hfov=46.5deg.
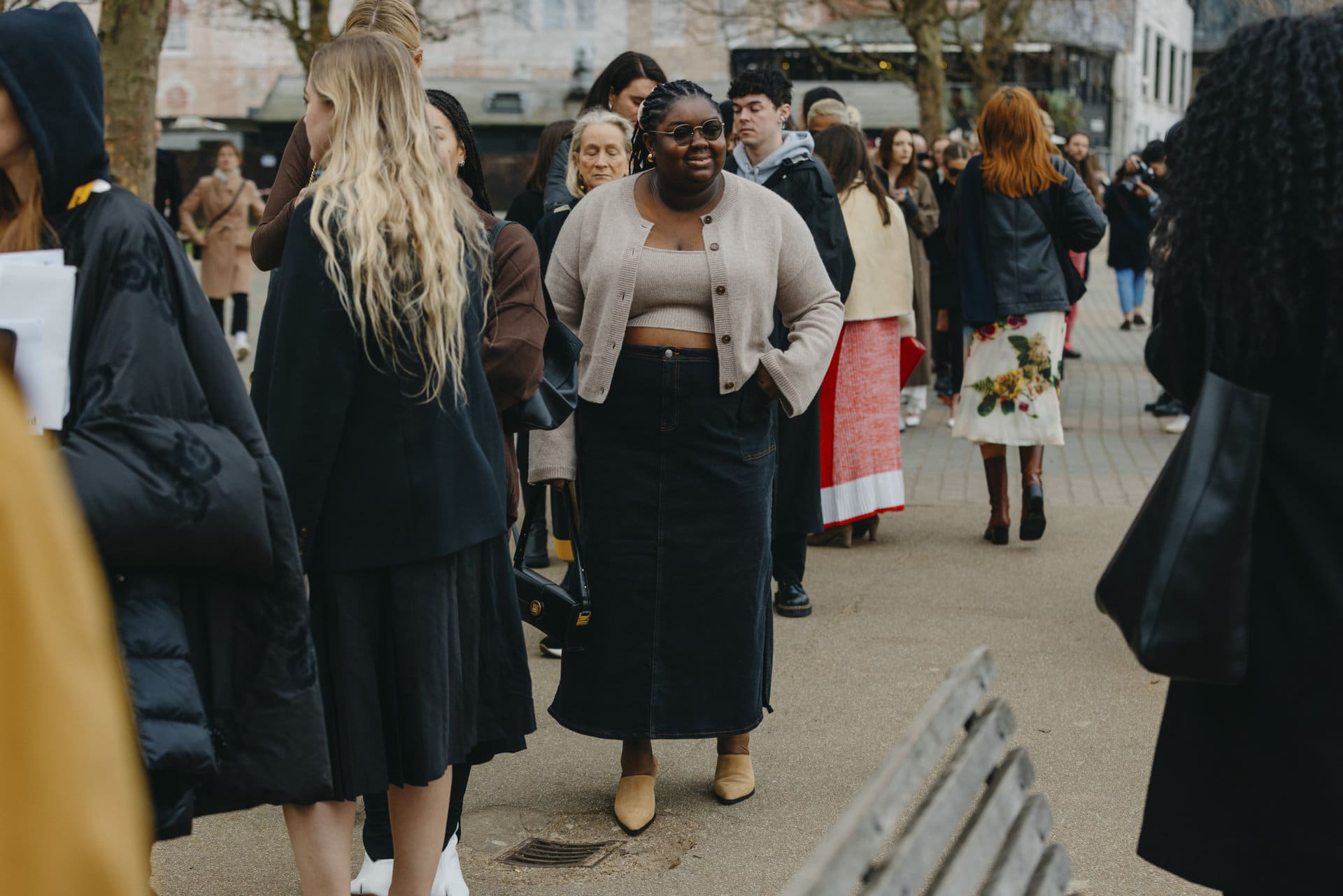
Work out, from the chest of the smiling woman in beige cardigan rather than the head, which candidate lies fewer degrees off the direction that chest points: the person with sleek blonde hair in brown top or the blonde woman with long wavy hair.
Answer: the blonde woman with long wavy hair

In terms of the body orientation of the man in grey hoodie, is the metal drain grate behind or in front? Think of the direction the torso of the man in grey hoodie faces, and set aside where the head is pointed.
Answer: in front

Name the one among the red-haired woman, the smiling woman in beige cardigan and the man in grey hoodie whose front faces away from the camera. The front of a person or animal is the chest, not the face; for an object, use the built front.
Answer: the red-haired woman

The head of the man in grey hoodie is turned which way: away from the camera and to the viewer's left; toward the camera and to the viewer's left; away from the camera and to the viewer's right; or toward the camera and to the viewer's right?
toward the camera and to the viewer's left

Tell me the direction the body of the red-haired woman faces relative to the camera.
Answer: away from the camera

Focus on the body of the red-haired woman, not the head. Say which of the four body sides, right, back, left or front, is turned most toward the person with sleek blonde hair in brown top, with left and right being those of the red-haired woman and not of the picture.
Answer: back

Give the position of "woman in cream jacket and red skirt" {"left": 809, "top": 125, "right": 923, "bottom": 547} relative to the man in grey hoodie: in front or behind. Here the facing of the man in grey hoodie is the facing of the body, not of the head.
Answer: behind

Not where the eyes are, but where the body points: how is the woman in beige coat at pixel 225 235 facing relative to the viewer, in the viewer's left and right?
facing the viewer

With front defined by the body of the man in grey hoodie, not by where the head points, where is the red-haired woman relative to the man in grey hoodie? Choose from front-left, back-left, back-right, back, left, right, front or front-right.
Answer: back

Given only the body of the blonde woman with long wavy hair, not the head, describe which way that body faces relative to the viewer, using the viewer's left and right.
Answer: facing away from the viewer and to the left of the viewer

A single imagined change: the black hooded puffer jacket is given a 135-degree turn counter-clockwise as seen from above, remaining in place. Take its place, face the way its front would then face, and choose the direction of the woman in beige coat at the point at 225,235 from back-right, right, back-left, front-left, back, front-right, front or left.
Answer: back-left

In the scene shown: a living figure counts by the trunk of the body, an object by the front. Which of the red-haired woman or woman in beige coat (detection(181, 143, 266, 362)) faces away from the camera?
the red-haired woman

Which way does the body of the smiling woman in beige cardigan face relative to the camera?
toward the camera

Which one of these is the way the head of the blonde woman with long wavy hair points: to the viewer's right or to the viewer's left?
to the viewer's left

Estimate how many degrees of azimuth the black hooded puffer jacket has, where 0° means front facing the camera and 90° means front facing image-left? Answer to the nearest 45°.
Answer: approximately 90°

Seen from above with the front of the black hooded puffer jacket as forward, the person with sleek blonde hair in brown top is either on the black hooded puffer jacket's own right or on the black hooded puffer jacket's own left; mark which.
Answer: on the black hooded puffer jacket's own right

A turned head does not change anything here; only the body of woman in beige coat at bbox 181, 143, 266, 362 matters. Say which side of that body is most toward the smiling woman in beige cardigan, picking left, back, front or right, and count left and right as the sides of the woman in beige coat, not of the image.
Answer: front

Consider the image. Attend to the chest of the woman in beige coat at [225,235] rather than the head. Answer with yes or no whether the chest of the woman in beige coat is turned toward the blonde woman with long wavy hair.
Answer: yes

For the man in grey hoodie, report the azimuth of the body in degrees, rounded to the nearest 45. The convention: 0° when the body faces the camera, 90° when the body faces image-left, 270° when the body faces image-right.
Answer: approximately 45°
